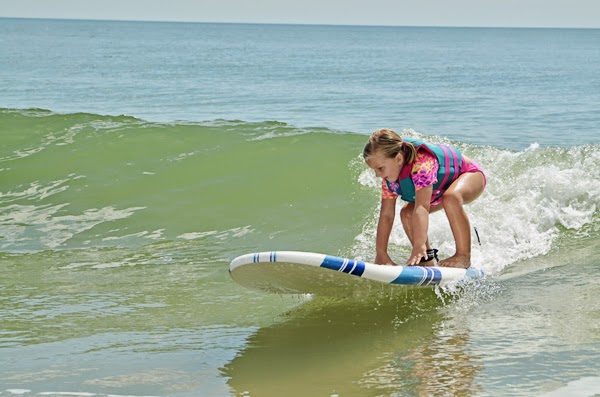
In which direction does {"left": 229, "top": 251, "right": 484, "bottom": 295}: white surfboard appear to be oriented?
to the viewer's left
